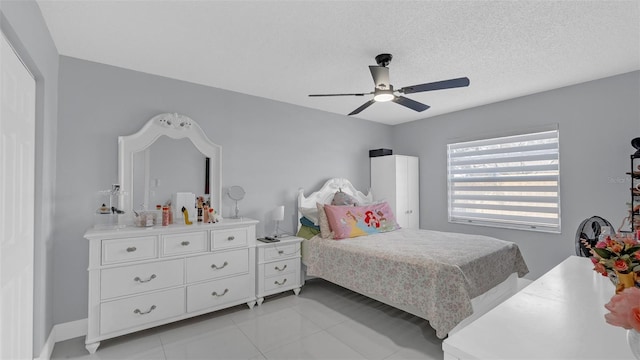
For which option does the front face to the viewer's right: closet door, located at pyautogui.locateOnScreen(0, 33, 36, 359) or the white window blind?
the closet door

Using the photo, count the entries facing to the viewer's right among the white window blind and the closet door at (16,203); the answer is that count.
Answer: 1

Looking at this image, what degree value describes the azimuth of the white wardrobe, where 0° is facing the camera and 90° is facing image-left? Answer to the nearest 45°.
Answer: approximately 315°

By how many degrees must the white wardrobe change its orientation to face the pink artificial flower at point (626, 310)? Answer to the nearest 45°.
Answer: approximately 45° to its right

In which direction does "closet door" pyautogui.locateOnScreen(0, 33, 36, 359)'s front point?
to the viewer's right

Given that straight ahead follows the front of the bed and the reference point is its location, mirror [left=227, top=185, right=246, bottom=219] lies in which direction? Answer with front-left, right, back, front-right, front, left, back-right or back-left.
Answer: back-right

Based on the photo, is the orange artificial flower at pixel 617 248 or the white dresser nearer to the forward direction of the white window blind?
the white dresser

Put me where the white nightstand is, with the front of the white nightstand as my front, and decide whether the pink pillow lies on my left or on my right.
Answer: on my left

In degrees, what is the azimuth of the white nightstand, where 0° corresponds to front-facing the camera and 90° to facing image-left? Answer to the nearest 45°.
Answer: approximately 315°

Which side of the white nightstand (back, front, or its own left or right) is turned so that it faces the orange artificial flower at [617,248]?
front

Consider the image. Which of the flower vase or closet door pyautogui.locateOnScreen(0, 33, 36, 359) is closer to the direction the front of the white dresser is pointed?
the flower vase

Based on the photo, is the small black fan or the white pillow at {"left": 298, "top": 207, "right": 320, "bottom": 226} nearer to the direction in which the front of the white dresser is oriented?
the small black fan

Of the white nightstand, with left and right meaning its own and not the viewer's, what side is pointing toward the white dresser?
right

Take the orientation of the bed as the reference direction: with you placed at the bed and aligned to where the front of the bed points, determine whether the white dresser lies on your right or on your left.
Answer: on your right
